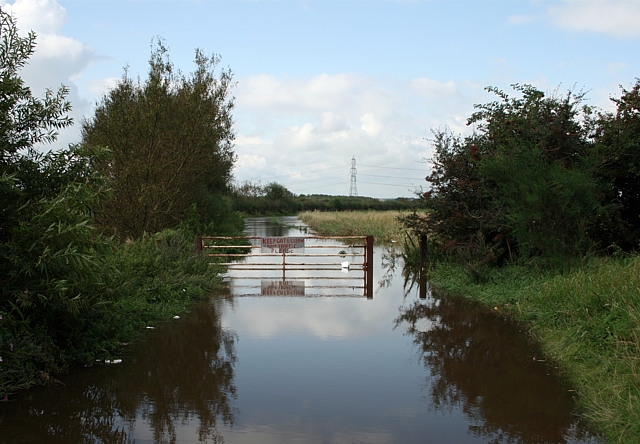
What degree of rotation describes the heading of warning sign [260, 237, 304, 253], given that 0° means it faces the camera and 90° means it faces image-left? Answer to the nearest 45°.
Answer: approximately 0°

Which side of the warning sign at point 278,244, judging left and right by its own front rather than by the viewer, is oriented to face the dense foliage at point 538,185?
left

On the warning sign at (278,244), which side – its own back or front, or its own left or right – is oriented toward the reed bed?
back

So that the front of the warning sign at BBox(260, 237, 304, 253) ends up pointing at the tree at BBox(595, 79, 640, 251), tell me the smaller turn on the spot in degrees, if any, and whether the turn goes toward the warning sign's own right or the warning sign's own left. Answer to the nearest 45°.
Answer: approximately 90° to the warning sign's own left

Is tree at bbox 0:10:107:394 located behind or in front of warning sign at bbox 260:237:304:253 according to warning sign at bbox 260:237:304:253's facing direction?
in front

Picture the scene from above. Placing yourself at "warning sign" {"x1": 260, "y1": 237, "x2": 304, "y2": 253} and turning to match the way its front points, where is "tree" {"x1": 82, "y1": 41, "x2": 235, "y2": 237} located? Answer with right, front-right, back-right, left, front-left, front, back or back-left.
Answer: back-right
